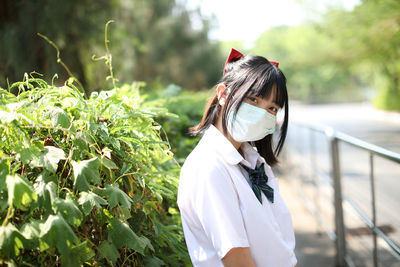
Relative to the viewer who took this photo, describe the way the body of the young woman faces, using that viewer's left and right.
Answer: facing the viewer and to the right of the viewer

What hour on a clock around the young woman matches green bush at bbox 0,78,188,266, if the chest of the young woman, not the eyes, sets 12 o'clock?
The green bush is roughly at 4 o'clock from the young woman.
